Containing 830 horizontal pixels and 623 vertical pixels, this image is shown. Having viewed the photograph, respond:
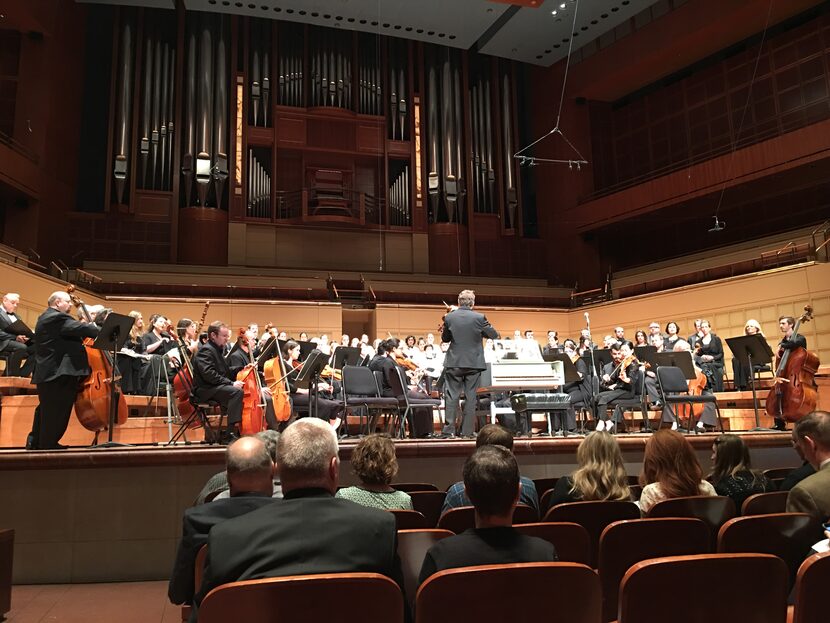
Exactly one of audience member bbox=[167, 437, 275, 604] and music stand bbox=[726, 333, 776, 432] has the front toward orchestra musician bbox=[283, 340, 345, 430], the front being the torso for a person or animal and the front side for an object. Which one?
the audience member

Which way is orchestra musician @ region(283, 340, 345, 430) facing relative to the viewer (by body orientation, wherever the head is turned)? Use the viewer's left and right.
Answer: facing to the right of the viewer

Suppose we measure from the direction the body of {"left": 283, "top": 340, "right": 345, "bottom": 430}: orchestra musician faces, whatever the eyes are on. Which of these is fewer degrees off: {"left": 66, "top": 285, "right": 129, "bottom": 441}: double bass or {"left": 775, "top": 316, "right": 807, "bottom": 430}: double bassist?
the double bassist

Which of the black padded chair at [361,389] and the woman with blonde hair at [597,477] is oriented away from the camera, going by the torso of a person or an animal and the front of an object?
the woman with blonde hair

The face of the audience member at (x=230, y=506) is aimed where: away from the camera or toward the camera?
away from the camera

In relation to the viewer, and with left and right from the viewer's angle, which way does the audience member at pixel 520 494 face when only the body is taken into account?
facing away from the viewer

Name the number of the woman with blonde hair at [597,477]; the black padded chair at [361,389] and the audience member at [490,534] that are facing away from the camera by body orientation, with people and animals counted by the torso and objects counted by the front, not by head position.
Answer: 2

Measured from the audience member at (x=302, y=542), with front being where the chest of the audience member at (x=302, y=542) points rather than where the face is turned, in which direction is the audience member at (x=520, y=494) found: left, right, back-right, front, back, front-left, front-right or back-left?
front-right

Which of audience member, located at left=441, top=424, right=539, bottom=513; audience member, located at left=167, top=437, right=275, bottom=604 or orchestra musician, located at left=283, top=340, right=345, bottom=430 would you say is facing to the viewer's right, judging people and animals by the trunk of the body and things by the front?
the orchestra musician

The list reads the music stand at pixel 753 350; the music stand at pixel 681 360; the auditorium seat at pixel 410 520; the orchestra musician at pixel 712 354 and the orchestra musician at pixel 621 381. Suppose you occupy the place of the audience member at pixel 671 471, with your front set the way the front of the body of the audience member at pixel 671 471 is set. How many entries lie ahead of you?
4

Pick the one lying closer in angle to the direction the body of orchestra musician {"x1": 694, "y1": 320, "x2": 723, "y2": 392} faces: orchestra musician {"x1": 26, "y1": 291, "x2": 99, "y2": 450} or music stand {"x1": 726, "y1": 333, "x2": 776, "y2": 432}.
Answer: the orchestra musician

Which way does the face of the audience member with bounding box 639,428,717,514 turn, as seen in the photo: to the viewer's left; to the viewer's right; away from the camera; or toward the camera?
away from the camera

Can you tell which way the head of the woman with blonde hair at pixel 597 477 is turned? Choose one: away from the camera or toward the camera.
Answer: away from the camera

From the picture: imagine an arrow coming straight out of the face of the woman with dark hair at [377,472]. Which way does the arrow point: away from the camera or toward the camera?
away from the camera

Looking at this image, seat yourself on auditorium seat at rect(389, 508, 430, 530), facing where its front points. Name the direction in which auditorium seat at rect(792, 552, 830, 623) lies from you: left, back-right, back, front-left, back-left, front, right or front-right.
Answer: back-right

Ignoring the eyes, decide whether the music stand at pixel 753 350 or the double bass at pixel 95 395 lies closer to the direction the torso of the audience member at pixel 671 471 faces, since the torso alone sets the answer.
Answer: the music stand

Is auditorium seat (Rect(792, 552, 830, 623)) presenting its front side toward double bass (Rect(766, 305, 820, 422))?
yes
